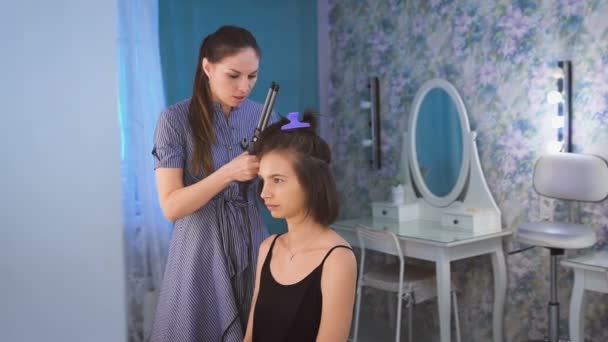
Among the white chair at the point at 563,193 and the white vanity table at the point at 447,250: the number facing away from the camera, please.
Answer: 0

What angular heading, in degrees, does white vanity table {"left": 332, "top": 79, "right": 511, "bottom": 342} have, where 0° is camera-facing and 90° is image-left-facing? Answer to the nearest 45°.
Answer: approximately 45°

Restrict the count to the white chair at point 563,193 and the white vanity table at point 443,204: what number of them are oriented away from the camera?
0

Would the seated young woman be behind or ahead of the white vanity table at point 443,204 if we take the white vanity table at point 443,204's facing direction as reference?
ahead

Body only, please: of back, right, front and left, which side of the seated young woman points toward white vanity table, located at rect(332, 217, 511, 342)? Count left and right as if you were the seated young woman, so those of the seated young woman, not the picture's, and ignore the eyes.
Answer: back

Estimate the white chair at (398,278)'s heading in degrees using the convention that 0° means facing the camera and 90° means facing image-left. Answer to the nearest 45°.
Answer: approximately 225°

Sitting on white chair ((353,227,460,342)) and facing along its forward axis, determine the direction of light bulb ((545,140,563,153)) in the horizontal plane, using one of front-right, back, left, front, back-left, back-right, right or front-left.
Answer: front-right

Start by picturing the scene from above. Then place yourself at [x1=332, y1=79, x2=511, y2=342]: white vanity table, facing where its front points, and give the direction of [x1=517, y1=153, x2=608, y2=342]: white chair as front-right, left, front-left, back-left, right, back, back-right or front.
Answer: left

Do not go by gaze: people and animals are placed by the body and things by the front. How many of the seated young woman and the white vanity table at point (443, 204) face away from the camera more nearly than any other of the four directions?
0

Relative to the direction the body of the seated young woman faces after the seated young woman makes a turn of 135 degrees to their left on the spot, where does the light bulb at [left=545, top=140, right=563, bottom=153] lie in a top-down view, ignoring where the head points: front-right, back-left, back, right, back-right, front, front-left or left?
front-left

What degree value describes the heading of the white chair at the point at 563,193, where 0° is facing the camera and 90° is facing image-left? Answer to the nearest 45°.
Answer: approximately 45°

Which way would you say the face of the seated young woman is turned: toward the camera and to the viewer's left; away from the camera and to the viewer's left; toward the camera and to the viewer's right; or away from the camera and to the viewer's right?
toward the camera and to the viewer's left
